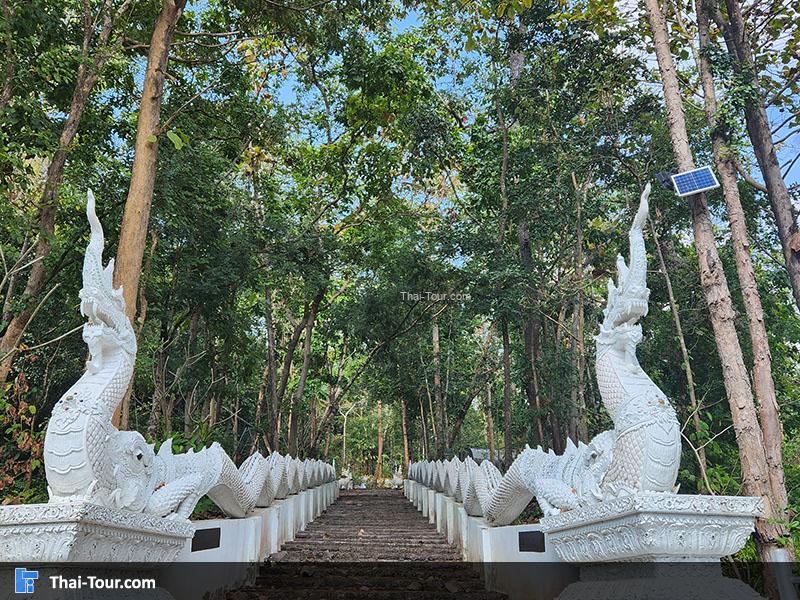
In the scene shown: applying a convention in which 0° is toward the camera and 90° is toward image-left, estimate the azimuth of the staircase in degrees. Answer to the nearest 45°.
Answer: approximately 0°

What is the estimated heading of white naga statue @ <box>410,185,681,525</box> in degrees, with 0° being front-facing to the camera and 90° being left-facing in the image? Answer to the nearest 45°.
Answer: approximately 315°

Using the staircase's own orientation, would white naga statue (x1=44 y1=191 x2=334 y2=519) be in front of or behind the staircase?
in front

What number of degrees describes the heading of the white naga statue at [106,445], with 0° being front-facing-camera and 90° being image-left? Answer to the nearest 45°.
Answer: approximately 45°

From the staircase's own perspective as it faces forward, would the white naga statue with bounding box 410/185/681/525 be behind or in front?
in front

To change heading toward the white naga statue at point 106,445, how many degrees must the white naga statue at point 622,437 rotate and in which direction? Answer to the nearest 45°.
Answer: approximately 135° to its right

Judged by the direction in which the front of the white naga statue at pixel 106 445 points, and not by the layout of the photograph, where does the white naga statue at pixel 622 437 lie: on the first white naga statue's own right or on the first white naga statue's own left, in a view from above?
on the first white naga statue's own left

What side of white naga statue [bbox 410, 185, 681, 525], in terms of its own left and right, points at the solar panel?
left
